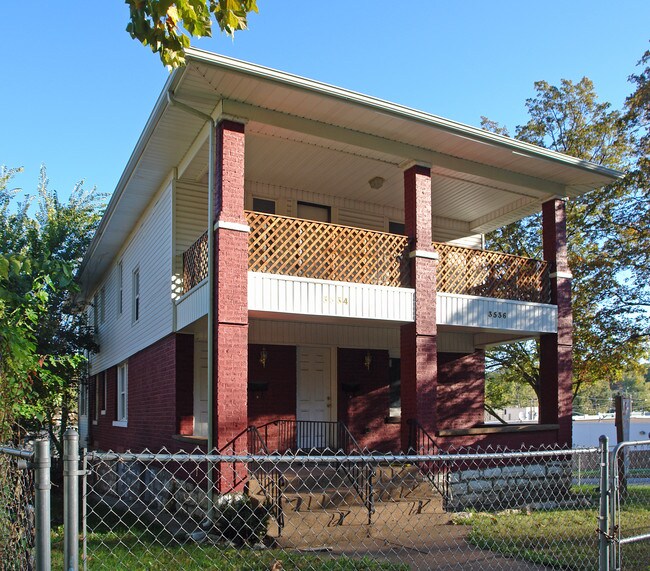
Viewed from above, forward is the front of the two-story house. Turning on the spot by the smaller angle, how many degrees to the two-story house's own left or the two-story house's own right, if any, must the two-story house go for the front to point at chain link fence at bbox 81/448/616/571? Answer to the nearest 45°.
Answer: approximately 45° to the two-story house's own right

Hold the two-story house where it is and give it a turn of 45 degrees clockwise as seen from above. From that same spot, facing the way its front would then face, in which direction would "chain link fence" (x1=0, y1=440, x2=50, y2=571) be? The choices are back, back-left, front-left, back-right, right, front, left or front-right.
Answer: front

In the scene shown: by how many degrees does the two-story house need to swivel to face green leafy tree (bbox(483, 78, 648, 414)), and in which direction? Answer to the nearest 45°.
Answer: approximately 90° to its left

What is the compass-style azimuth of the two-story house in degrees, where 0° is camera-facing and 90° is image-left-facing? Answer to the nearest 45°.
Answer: approximately 315°
